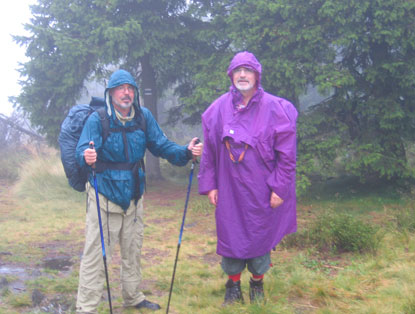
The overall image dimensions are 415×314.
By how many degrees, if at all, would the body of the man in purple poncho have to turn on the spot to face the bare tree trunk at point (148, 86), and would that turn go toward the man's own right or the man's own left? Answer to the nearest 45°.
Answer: approximately 180°

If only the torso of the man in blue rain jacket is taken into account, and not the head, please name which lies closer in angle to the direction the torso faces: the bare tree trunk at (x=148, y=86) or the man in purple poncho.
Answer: the man in purple poncho

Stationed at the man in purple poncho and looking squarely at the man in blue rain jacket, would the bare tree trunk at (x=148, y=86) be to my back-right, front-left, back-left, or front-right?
front-right

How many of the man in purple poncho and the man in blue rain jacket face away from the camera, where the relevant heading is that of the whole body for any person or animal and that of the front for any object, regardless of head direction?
0

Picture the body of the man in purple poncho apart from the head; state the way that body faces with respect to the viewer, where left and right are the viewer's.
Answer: facing the viewer

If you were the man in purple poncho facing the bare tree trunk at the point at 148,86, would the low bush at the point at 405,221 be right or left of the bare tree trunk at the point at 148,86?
right

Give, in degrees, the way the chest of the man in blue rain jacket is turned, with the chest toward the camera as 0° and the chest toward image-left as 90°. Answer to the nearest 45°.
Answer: approximately 315°

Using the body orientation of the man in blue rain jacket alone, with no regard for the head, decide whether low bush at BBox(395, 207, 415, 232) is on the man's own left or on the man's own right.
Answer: on the man's own left

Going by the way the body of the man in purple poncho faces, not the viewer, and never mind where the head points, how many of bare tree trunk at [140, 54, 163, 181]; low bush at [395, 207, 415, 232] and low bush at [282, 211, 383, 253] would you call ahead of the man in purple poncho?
0

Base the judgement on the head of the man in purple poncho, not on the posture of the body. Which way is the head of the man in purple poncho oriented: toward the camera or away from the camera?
toward the camera

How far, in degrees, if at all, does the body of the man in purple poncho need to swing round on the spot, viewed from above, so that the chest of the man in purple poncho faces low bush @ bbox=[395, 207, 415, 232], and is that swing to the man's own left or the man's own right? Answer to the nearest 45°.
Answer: approximately 135° to the man's own left

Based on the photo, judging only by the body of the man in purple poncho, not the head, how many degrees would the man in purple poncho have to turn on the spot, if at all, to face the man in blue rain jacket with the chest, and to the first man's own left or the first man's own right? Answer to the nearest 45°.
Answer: approximately 90° to the first man's own right
